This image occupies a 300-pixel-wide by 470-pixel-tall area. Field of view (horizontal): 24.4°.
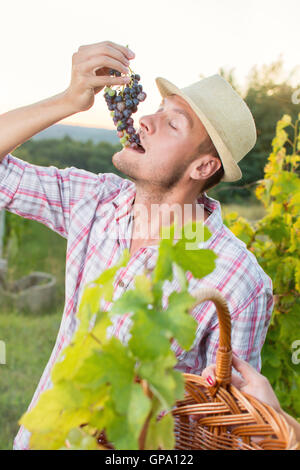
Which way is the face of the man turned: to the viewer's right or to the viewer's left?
to the viewer's left

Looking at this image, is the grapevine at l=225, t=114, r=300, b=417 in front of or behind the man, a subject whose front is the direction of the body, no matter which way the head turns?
behind

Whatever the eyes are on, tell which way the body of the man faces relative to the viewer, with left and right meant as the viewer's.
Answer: facing the viewer and to the left of the viewer
